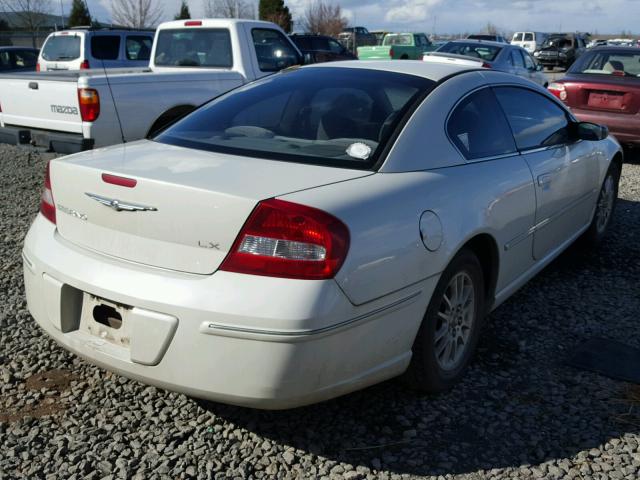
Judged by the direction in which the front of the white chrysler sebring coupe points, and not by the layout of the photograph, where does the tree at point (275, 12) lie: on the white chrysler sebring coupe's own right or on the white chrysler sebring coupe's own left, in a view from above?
on the white chrysler sebring coupe's own left

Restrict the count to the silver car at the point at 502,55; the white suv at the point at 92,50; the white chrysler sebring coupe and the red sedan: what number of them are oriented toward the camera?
0

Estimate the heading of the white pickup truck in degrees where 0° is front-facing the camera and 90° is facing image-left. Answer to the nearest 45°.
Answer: approximately 225°

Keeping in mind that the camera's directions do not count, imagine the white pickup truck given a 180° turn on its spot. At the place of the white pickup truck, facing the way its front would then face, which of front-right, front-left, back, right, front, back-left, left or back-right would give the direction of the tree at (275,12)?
back-right

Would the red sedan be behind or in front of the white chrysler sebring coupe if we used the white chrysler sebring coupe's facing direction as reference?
in front

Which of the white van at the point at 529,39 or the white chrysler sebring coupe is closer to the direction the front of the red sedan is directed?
the white van

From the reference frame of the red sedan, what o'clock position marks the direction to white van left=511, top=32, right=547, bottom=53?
The white van is roughly at 12 o'clock from the red sedan.

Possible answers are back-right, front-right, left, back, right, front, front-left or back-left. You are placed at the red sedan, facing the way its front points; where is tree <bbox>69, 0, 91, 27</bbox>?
front-left

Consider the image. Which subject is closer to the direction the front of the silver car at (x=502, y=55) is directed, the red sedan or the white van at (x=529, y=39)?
the white van

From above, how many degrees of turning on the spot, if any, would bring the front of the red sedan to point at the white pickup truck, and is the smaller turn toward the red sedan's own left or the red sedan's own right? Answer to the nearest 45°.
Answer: approximately 135° to the red sedan's own left

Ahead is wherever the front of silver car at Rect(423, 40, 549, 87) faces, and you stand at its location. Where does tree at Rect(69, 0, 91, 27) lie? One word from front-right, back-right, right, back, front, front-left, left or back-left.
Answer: left

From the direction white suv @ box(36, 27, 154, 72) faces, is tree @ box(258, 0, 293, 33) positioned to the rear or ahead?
ahead

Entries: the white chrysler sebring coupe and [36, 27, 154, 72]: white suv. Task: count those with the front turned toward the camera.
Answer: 0

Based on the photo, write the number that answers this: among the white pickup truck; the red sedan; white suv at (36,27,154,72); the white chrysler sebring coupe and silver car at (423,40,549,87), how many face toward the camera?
0

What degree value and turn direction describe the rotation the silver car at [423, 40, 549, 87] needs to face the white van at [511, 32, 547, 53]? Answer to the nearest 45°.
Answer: approximately 45° to its left

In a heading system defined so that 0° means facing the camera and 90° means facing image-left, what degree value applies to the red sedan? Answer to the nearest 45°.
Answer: approximately 180°

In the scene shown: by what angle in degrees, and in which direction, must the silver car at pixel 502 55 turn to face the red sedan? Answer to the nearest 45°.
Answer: approximately 135° to its right

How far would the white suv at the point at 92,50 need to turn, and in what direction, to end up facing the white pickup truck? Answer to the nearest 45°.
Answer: approximately 135° to its right
